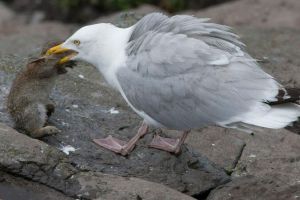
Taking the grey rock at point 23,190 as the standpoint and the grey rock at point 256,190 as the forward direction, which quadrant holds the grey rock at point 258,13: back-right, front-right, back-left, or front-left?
front-left

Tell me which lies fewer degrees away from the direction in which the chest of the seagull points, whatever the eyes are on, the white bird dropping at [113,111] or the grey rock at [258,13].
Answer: the white bird dropping

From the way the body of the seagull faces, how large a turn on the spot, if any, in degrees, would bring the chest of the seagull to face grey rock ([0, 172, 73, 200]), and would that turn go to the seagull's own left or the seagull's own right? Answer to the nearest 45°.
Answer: approximately 45° to the seagull's own left

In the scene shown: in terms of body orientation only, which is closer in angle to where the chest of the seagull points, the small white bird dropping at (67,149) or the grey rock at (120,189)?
the small white bird dropping

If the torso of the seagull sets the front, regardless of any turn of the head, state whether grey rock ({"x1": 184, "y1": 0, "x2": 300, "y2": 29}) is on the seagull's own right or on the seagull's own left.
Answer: on the seagull's own right

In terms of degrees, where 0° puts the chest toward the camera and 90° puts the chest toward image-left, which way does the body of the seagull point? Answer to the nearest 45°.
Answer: approximately 90°

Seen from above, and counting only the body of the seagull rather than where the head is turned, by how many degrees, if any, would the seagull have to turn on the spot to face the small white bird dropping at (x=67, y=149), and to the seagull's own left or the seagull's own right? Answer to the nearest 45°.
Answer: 0° — it already faces it

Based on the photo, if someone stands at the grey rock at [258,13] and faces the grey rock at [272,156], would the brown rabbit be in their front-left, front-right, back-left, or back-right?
front-right
